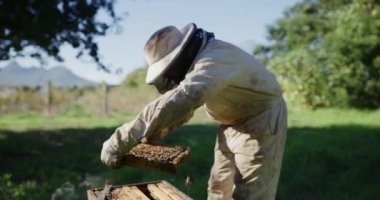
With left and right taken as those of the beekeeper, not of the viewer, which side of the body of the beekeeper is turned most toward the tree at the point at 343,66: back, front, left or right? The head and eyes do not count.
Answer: right

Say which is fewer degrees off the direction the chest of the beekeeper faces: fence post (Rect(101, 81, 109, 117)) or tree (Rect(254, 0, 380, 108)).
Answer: the fence post

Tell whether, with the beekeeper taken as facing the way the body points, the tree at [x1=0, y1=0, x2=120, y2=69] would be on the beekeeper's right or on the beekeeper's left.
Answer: on the beekeeper's right

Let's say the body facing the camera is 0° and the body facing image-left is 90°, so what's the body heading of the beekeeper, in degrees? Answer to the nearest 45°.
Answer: approximately 90°

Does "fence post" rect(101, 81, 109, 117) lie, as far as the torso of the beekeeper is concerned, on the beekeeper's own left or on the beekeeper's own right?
on the beekeeper's own right

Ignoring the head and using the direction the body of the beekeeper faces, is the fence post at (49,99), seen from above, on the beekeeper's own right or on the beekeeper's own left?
on the beekeeper's own right
